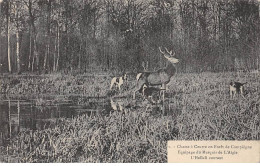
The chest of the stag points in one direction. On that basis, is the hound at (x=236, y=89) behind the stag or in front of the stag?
in front

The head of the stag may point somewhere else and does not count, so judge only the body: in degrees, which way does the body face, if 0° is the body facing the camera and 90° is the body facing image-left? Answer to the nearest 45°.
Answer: approximately 270°
